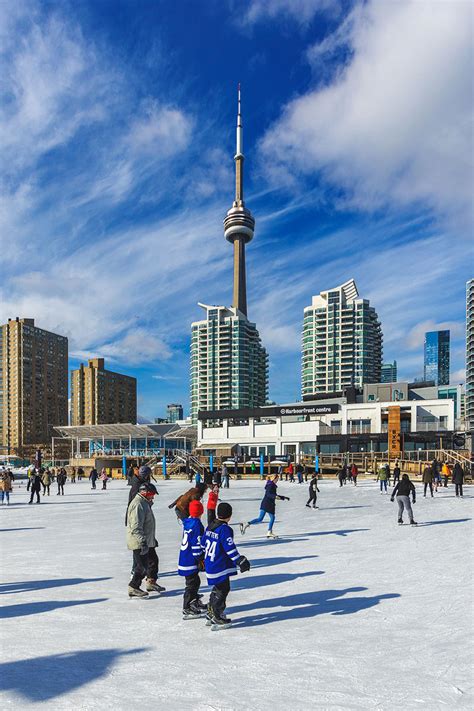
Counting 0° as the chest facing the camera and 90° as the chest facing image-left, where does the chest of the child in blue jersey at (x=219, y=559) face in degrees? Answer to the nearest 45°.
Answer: approximately 225°

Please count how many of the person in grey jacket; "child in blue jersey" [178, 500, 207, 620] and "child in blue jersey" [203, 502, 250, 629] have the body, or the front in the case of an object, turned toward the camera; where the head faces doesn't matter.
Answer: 0

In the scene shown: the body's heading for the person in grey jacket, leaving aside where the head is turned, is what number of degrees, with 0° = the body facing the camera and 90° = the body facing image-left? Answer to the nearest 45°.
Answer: approximately 270°

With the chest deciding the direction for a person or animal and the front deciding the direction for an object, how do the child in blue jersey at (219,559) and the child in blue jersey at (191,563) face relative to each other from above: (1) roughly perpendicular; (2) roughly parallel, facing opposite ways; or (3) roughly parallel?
roughly parallel

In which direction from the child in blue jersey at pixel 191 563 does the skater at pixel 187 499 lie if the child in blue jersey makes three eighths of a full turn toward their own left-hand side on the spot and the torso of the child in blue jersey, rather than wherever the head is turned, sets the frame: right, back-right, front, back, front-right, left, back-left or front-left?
right

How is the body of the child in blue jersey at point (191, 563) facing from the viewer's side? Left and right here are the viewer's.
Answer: facing away from the viewer and to the right of the viewer

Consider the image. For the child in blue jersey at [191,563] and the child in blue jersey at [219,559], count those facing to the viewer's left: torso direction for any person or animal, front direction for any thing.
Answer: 0
